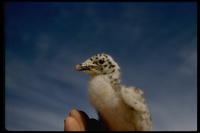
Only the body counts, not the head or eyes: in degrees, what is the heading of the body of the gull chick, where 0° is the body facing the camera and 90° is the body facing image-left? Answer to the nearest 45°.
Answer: approximately 90°
